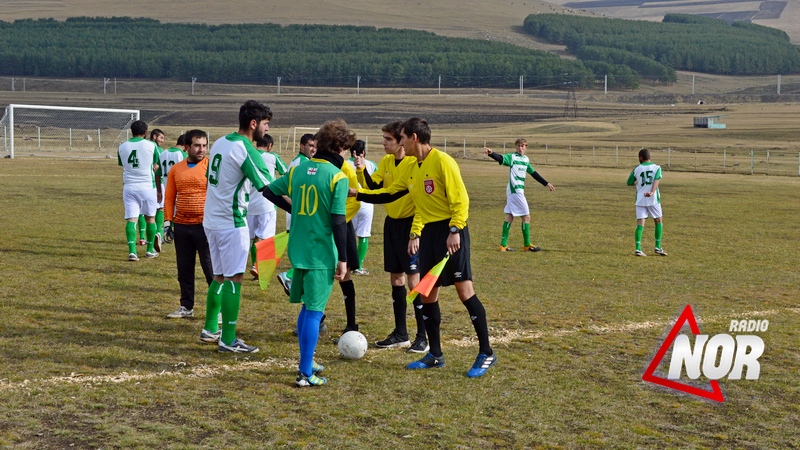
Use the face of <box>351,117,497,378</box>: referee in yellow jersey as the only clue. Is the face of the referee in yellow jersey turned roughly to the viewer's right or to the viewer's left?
to the viewer's left

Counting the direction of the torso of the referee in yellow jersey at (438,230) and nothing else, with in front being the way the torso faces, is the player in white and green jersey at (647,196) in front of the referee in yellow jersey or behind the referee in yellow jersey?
behind

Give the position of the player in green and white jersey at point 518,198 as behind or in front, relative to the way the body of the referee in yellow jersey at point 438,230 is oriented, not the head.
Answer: behind

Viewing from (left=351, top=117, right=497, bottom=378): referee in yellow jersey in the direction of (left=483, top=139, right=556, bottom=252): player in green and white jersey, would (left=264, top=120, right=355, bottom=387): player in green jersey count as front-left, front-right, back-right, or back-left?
back-left

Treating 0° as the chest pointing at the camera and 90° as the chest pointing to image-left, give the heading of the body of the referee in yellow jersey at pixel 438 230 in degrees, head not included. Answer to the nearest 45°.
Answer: approximately 45°
